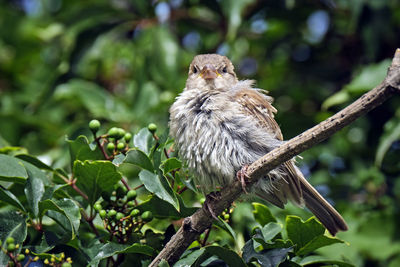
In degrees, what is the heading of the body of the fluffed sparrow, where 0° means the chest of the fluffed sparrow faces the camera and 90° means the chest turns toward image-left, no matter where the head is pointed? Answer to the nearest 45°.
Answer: approximately 45°

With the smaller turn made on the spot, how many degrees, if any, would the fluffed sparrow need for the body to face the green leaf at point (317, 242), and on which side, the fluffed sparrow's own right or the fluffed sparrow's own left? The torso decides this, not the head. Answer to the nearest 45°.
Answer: approximately 90° to the fluffed sparrow's own left
